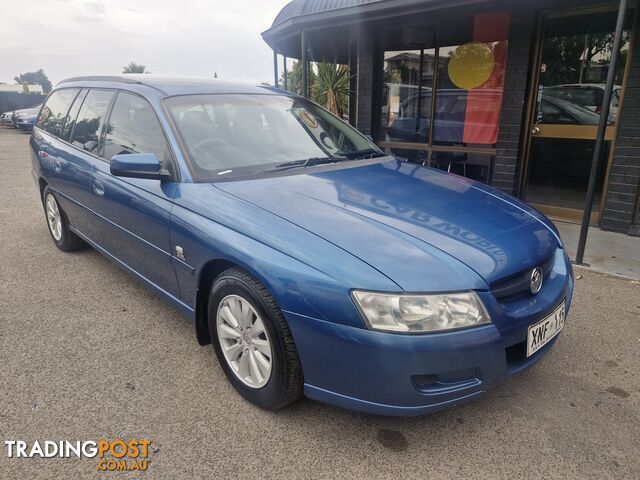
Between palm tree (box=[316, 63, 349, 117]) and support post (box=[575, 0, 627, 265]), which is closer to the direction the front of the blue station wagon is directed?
the support post

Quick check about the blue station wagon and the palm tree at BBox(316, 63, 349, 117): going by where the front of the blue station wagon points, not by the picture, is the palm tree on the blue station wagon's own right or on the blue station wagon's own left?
on the blue station wagon's own left

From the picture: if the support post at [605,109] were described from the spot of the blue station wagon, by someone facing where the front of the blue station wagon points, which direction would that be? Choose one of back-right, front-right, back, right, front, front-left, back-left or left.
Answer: left
